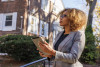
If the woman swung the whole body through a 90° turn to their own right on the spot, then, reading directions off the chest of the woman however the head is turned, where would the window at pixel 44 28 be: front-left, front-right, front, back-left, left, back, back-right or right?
front-right

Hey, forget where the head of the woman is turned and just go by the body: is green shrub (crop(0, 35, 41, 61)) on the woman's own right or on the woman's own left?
on the woman's own right

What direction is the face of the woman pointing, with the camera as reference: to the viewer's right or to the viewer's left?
to the viewer's left

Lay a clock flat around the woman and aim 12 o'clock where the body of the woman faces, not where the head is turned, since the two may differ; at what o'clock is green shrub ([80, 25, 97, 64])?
The green shrub is roughly at 5 o'clock from the woman.

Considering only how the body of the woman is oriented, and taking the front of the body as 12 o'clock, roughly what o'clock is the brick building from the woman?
The brick building is roughly at 4 o'clock from the woman.

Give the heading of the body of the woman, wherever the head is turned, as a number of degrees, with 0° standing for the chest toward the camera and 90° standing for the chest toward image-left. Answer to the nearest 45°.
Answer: approximately 45°
